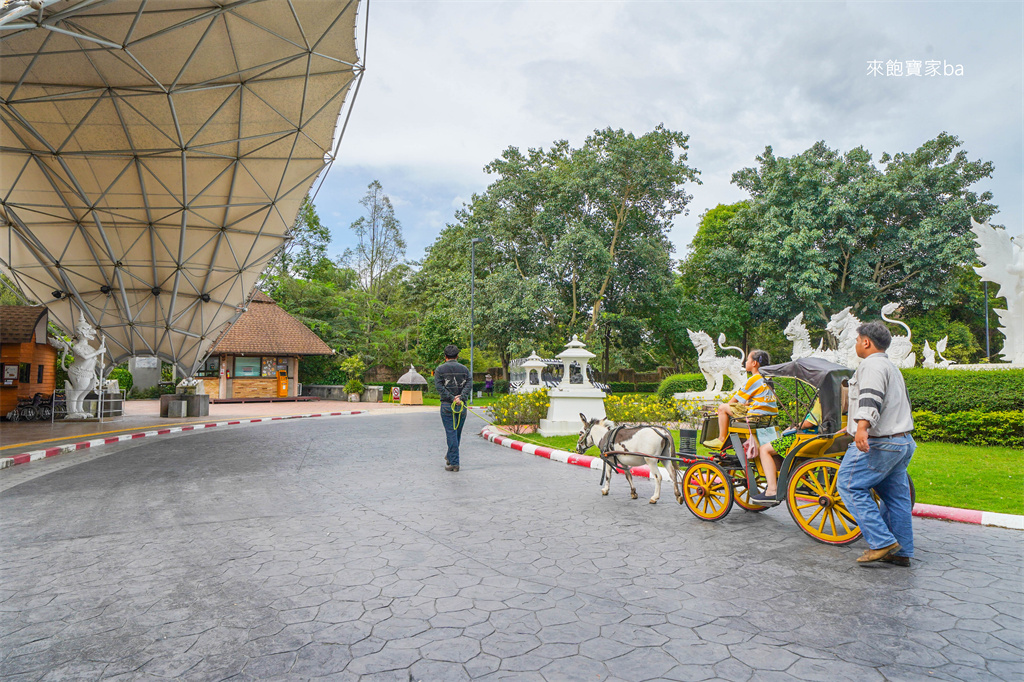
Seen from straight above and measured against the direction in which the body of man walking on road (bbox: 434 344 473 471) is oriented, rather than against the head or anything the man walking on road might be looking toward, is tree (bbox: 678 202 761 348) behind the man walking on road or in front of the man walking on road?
in front

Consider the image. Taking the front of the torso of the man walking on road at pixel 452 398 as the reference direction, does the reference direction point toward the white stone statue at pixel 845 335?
no

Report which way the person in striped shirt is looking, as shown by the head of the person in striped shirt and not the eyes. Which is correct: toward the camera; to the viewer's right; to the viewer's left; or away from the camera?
to the viewer's left

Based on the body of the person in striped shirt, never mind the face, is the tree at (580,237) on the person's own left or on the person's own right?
on the person's own right

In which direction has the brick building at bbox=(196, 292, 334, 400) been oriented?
toward the camera

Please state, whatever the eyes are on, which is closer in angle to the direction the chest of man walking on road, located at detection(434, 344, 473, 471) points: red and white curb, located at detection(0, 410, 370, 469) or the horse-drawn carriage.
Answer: the red and white curb

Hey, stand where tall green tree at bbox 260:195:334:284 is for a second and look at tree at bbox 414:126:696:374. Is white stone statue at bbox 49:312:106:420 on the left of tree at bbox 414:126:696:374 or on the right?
right

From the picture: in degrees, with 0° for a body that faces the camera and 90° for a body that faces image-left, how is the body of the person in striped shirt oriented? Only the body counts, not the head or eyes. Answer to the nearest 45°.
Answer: approximately 90°

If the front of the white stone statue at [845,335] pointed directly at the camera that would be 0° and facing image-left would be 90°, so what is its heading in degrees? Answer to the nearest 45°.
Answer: approximately 90°

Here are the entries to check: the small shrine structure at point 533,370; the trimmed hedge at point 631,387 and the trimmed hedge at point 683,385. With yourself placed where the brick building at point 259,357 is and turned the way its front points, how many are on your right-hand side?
0

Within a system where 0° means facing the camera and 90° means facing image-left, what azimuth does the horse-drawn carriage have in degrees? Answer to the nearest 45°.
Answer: approximately 135°

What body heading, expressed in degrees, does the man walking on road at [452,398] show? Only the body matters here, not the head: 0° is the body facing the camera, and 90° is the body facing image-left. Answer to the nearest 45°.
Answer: approximately 180°

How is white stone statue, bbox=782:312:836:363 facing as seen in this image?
to the viewer's left

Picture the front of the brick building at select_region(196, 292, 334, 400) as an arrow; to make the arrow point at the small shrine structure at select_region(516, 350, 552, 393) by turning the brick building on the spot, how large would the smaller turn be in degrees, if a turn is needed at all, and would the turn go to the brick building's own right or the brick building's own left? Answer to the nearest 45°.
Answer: approximately 45° to the brick building's own left
